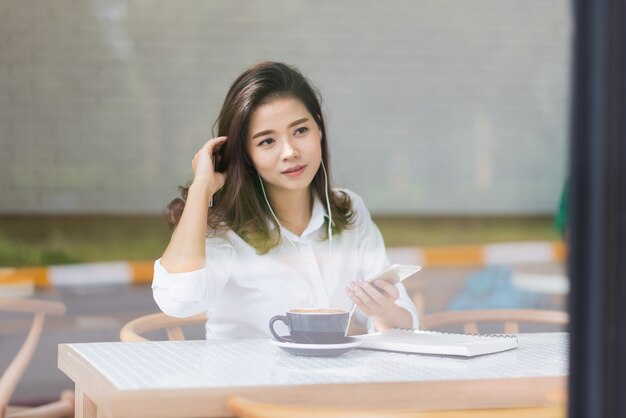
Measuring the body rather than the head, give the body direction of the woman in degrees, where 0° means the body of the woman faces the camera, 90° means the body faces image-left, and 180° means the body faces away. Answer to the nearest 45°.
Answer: approximately 315°
